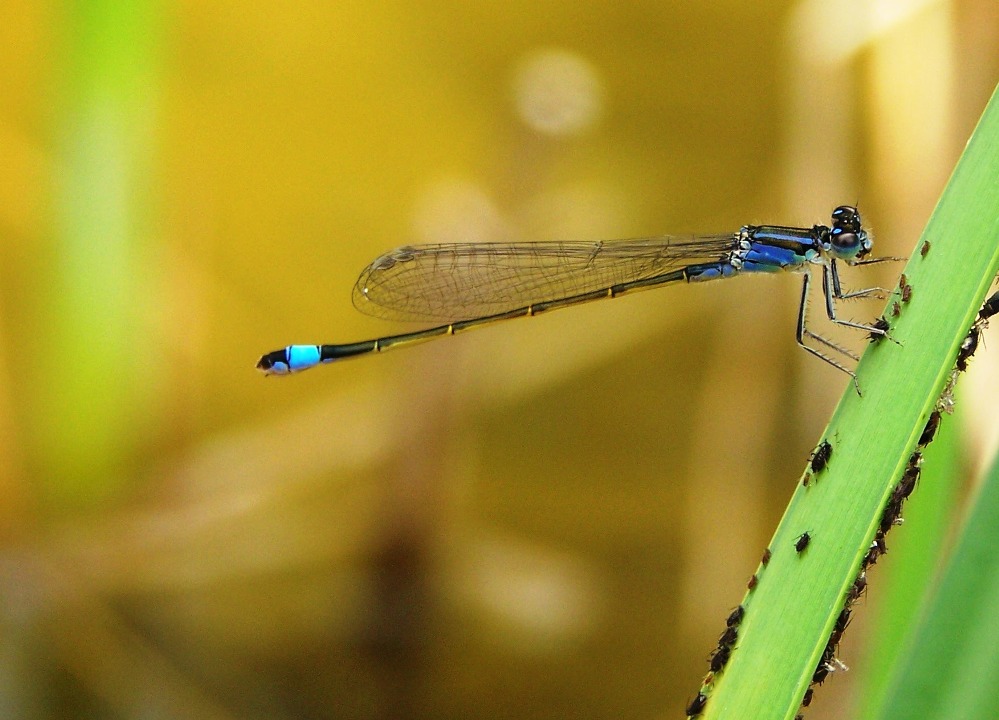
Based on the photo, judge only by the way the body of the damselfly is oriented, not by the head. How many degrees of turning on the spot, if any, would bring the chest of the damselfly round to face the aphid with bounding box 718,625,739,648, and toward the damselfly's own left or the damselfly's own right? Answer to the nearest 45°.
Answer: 0° — it already faces it

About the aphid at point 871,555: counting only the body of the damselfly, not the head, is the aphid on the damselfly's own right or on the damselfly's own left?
on the damselfly's own right

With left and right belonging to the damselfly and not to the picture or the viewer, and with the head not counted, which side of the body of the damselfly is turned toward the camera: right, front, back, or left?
right

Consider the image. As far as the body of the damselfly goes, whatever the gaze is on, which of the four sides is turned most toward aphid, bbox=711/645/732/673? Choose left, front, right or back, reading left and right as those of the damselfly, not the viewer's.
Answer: front
